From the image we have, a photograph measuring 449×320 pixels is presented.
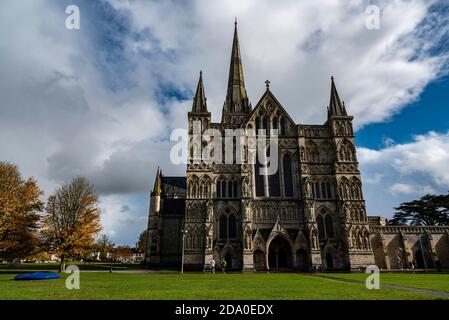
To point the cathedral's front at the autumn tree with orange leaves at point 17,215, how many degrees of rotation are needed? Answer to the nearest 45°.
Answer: approximately 45° to its right

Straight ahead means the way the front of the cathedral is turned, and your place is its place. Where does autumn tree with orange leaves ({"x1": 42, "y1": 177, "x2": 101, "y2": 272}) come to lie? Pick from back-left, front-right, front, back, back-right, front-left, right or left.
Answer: front-right

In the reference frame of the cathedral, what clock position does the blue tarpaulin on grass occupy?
The blue tarpaulin on grass is roughly at 1 o'clock from the cathedral.

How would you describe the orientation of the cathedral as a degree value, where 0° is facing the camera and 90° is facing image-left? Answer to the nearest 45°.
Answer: approximately 0°
